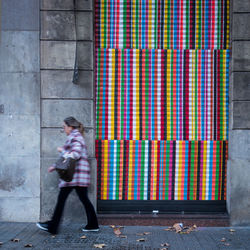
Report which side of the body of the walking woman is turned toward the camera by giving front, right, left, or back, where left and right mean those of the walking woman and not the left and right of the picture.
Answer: left

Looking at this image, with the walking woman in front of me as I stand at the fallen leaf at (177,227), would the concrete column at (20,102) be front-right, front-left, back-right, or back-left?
front-right

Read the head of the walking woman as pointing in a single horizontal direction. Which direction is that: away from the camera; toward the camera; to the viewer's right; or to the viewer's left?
to the viewer's left

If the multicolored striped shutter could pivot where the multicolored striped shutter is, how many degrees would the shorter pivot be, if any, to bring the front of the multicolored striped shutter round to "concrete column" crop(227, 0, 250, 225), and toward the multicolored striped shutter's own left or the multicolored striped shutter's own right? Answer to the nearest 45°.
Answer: approximately 90° to the multicolored striped shutter's own left

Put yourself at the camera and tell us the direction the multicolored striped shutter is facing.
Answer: facing the viewer

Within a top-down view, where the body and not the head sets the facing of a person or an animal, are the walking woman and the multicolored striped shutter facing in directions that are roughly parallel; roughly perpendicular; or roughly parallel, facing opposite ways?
roughly perpendicular

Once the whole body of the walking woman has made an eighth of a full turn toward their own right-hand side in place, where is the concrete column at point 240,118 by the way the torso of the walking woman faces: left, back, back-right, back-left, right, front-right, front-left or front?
back-right

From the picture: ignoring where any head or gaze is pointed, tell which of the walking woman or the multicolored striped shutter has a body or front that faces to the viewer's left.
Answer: the walking woman

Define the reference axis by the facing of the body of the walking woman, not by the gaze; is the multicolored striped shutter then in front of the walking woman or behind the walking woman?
behind

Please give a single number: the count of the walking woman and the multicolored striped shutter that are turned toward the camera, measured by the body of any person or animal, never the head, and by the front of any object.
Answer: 1

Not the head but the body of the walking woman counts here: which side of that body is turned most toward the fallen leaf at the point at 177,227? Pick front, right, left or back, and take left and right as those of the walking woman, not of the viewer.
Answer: back

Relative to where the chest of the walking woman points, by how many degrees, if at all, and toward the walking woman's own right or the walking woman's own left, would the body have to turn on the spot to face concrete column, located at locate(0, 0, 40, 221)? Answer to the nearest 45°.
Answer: approximately 45° to the walking woman's own right

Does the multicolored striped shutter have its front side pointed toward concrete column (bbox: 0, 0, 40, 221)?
no
